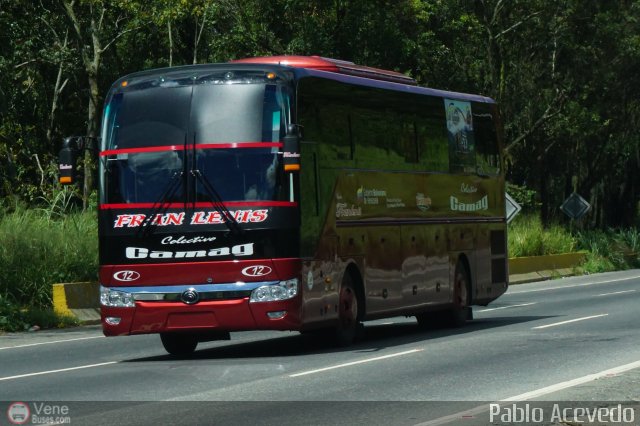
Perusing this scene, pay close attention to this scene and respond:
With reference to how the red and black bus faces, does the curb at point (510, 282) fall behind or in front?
behind

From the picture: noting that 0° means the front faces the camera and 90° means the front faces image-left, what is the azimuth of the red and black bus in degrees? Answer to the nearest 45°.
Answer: approximately 0°
